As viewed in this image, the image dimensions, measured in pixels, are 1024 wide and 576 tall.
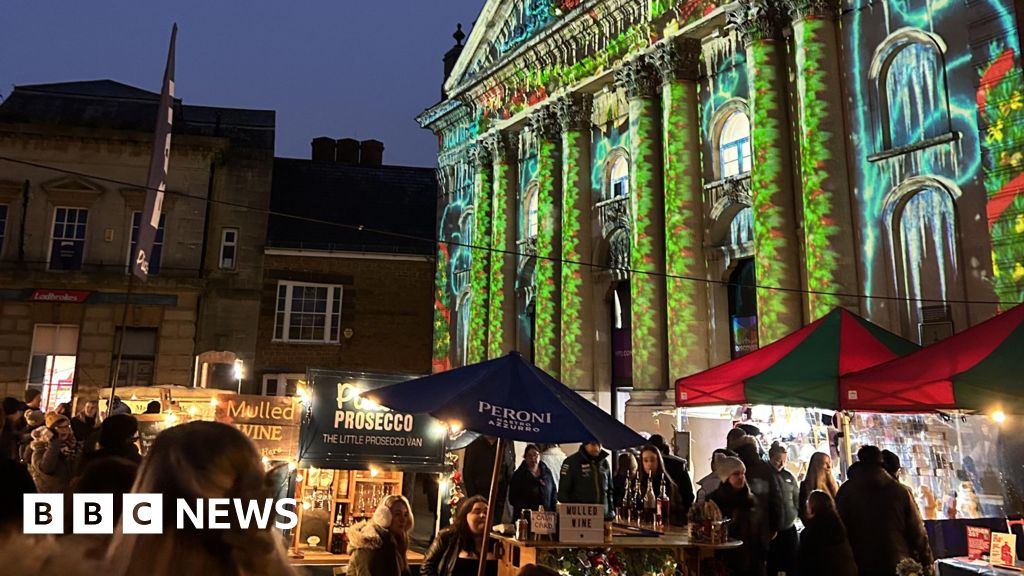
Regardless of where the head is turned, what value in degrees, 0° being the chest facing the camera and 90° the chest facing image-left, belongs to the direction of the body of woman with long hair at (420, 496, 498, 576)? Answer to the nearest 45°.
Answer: approximately 315°

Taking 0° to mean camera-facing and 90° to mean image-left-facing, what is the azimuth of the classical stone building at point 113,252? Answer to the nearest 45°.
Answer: approximately 0°

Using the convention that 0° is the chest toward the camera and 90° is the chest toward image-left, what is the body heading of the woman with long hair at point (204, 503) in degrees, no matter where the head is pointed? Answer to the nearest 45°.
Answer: approximately 180°

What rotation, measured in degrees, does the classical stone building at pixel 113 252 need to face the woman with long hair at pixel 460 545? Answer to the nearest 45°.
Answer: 0° — it already faces them

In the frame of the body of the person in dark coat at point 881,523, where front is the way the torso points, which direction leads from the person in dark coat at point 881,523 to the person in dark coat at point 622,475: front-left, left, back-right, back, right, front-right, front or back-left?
front-left

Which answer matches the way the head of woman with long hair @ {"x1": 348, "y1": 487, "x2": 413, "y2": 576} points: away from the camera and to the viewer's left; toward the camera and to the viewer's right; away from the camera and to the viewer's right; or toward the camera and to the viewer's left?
toward the camera and to the viewer's right

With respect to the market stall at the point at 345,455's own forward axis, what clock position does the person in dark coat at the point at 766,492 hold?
The person in dark coat is roughly at 9 o'clock from the market stall.

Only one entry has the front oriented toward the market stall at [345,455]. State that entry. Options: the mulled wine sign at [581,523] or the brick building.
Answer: the brick building

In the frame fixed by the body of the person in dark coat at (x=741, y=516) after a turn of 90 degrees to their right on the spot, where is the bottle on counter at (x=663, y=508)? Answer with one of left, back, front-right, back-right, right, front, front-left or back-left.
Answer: front-right

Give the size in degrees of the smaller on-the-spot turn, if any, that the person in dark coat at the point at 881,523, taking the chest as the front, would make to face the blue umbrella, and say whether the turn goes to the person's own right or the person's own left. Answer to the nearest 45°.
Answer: approximately 135° to the person's own left

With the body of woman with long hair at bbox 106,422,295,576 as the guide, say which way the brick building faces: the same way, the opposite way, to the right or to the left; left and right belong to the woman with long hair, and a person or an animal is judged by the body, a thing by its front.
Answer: the opposite way

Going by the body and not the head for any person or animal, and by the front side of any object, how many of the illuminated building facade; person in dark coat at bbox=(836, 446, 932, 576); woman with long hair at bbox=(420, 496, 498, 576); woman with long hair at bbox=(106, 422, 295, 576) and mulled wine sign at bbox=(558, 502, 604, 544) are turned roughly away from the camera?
2
